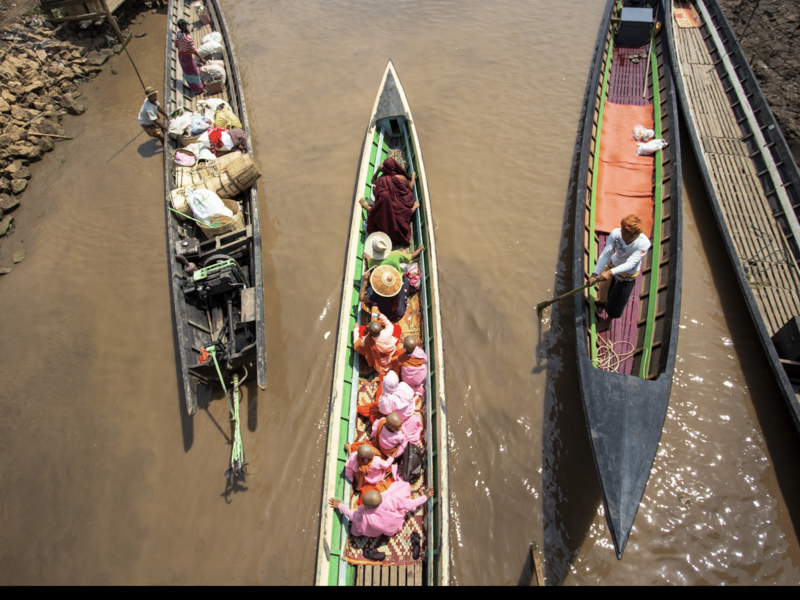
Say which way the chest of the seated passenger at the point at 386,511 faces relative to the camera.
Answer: away from the camera

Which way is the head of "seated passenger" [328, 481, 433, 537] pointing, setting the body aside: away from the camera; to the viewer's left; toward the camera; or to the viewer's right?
away from the camera

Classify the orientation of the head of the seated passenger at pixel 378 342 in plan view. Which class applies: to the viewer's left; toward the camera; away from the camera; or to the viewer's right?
away from the camera

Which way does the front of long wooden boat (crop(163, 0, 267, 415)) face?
away from the camera

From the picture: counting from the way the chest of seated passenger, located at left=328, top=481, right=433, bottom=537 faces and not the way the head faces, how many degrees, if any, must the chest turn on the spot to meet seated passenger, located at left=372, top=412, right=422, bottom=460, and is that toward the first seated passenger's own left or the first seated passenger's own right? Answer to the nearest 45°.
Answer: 0° — they already face them

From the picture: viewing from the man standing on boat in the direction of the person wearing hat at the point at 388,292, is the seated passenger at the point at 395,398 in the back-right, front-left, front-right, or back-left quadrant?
front-left

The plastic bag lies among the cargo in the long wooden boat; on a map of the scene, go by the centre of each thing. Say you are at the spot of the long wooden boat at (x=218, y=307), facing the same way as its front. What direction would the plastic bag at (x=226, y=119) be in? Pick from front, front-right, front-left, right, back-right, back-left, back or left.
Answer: front

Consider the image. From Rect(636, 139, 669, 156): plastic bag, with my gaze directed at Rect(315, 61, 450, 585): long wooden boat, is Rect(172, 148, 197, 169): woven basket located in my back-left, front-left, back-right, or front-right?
front-right

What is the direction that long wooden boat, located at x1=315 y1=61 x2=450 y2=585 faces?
away from the camera

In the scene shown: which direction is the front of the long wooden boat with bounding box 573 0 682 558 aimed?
toward the camera

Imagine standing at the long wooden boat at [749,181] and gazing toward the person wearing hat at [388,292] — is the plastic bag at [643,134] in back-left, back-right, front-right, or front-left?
front-right
